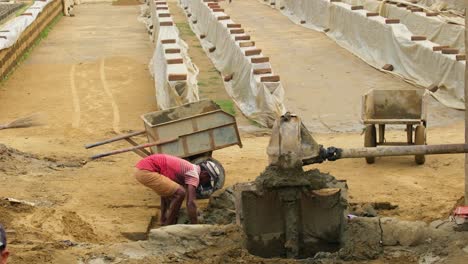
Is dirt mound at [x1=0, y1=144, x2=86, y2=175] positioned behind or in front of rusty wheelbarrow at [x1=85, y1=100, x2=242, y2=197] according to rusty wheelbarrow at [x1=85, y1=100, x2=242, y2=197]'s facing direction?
behind

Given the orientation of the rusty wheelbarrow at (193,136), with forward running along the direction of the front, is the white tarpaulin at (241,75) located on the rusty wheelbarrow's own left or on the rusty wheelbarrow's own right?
on the rusty wheelbarrow's own left

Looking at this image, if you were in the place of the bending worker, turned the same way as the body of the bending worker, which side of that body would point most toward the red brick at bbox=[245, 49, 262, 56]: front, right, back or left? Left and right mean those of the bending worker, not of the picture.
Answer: left

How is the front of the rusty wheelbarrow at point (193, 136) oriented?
to the viewer's right

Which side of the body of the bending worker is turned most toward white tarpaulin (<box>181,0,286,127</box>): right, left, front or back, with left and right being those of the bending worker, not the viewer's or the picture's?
left

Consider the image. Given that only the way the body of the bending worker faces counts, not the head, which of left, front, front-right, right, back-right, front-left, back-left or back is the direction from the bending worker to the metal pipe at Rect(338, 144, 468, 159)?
front-right

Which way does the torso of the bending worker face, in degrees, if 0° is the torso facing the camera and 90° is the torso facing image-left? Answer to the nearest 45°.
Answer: approximately 270°

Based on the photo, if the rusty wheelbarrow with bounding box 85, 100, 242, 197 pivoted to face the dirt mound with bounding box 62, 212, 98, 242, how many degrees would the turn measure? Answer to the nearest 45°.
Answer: approximately 135° to its right
